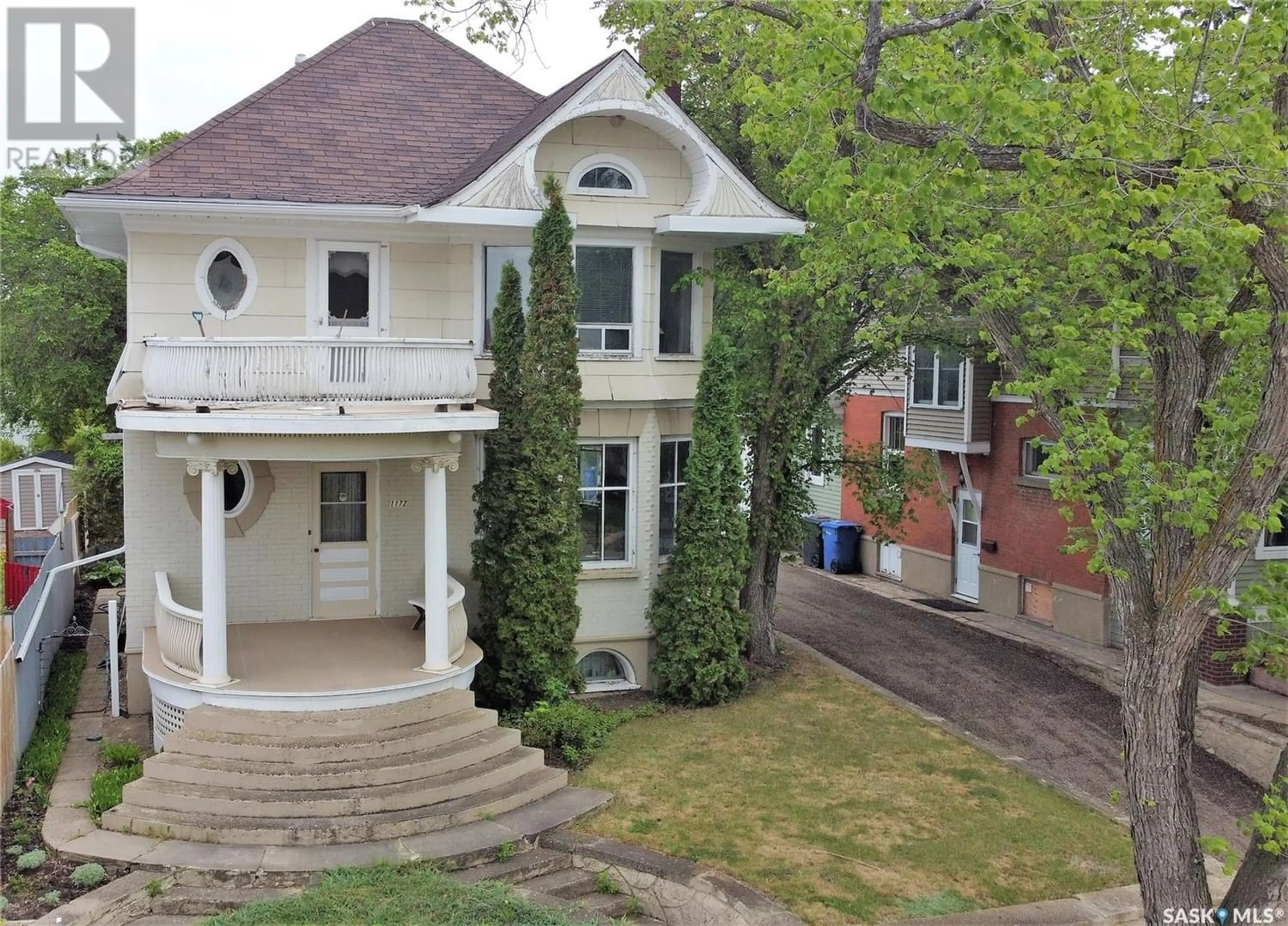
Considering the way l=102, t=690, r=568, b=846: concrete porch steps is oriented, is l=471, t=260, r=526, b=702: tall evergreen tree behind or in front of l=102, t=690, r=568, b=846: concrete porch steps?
behind

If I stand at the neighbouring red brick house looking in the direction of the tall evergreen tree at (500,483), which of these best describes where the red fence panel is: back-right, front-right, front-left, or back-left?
front-right

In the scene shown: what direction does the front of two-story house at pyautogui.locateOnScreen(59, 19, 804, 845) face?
toward the camera

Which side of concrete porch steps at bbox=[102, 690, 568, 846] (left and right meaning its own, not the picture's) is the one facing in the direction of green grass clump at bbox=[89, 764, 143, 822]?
right

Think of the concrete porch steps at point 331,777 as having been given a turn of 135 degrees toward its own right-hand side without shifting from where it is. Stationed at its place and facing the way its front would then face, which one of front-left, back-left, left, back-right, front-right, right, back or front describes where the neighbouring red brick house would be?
right

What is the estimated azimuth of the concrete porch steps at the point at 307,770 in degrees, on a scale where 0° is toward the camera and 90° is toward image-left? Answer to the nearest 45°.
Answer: approximately 0°

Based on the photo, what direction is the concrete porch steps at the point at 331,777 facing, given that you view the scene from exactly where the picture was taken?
facing the viewer

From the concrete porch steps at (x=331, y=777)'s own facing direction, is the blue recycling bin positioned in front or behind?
behind

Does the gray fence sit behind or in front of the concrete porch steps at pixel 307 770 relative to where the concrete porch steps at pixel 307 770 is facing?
behind

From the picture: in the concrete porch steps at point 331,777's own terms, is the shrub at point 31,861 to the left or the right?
on its right

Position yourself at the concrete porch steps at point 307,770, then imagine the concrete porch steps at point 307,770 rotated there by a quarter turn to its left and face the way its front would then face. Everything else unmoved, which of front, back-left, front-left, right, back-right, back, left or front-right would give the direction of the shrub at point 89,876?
back-right
